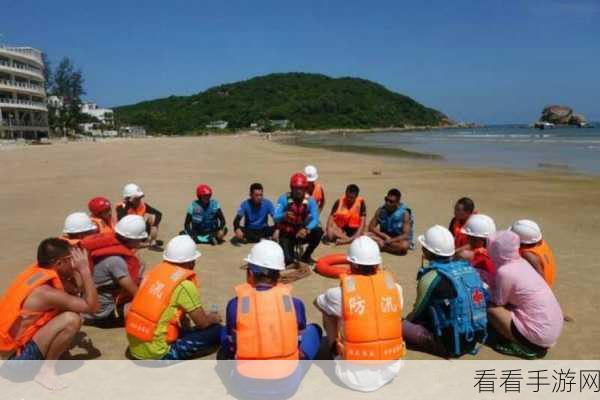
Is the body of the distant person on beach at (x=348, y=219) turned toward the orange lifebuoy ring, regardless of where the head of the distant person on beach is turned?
yes

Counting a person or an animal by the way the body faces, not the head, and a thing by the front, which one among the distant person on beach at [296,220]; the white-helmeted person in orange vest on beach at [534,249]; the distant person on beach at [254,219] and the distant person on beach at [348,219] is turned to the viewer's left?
the white-helmeted person in orange vest on beach at [534,249]

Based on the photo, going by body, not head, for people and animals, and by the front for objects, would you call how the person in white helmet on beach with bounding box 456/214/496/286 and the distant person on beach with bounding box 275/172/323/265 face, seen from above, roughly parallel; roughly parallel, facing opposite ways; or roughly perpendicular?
roughly perpendicular

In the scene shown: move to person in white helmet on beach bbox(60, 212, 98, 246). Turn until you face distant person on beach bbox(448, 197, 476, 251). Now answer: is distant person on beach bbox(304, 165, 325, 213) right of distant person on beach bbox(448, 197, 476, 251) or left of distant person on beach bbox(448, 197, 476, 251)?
left

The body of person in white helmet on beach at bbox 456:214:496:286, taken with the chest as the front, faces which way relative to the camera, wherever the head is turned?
to the viewer's left

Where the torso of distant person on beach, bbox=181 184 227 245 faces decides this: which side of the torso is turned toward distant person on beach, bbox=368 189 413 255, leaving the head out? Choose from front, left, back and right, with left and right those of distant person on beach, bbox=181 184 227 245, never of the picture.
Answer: left

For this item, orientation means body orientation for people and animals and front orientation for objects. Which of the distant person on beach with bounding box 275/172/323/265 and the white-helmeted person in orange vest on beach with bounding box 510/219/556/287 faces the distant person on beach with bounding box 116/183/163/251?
the white-helmeted person in orange vest on beach with bounding box 510/219/556/287

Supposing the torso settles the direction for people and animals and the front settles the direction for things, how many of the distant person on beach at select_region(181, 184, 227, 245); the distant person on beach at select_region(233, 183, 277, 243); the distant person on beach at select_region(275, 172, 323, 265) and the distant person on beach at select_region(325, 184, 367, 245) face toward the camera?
4

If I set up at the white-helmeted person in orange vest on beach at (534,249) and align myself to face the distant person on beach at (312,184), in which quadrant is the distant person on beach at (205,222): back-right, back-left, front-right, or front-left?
front-left

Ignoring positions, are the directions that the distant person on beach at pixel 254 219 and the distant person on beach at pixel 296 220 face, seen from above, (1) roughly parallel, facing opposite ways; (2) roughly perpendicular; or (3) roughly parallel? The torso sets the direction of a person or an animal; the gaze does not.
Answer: roughly parallel

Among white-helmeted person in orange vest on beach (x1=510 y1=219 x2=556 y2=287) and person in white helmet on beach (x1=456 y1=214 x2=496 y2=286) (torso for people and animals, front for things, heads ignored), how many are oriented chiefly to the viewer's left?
2

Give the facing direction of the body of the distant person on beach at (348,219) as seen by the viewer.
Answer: toward the camera

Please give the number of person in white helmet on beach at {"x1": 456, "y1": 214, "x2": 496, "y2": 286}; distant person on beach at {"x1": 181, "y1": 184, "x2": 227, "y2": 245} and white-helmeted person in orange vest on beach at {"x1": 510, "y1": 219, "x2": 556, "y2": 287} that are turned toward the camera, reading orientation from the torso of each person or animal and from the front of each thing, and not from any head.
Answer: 1

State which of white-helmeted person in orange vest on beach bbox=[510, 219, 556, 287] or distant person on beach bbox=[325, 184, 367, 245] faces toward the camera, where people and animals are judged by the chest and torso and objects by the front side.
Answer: distant person on beach bbox=[325, 184, 367, 245]

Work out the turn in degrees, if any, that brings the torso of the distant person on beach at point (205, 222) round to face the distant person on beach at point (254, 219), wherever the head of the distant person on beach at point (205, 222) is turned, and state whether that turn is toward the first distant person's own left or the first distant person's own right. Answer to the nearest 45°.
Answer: approximately 90° to the first distant person's own left

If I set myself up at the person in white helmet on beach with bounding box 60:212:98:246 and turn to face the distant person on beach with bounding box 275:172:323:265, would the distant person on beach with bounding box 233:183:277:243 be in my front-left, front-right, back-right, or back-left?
front-left

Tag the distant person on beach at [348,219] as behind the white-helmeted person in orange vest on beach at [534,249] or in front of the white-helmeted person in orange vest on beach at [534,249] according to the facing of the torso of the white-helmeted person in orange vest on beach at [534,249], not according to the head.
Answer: in front

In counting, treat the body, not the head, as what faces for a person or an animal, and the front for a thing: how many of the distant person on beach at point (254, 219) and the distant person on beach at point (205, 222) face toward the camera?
2

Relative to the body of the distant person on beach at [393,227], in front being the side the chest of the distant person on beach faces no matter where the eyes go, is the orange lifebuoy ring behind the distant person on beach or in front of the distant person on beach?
in front

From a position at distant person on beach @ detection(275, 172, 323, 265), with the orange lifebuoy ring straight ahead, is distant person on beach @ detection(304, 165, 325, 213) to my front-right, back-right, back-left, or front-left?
back-left

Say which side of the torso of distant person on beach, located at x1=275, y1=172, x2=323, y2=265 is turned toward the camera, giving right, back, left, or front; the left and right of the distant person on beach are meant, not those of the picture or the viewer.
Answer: front
